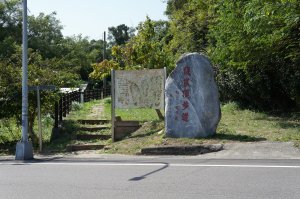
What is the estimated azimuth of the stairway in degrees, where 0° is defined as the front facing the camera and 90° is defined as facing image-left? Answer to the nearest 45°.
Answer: approximately 0°

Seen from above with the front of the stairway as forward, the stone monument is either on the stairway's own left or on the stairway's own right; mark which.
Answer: on the stairway's own left

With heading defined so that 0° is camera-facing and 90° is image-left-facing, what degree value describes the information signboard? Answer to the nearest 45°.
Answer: approximately 0°

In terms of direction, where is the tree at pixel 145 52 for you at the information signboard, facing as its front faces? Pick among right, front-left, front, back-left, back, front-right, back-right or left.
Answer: back

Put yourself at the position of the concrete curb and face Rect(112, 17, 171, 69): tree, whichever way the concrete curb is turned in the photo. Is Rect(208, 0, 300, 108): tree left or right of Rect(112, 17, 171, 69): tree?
right
